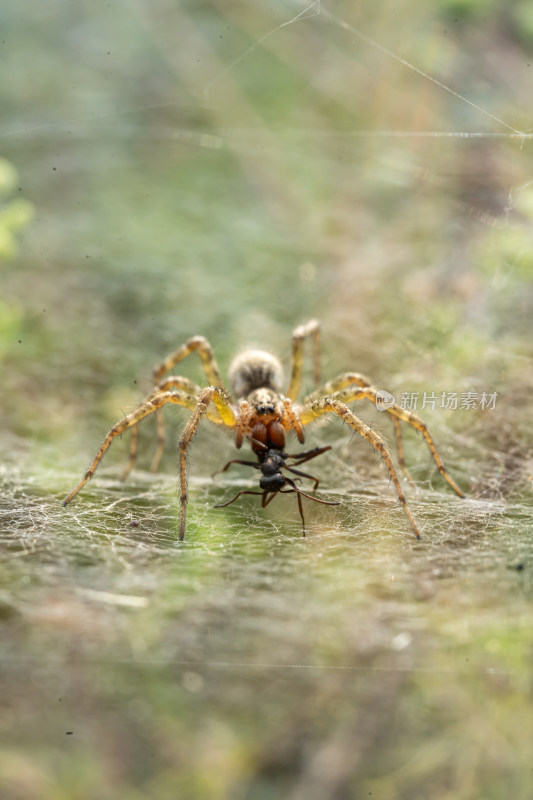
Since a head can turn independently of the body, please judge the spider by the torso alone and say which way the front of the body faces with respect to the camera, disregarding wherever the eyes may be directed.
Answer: toward the camera
